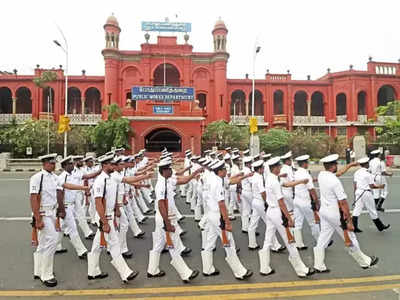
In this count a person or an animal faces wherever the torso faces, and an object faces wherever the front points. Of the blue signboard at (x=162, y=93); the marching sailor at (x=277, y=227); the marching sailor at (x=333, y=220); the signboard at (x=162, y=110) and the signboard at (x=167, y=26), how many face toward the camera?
3

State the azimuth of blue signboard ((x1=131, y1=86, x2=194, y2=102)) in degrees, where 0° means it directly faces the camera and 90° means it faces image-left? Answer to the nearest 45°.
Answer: approximately 0°

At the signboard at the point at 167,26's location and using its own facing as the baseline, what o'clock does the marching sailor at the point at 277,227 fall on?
The marching sailor is roughly at 12 o'clock from the signboard.
